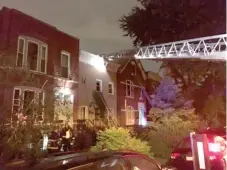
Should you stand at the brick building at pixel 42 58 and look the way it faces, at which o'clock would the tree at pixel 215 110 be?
The tree is roughly at 10 o'clock from the brick building.

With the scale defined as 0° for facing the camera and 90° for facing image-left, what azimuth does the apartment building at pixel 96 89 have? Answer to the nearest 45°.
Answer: approximately 315°

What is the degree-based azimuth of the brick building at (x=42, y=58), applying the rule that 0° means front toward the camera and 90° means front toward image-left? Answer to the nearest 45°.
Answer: approximately 315°

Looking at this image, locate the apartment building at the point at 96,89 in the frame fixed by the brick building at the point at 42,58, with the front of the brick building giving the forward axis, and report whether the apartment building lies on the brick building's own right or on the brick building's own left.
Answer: on the brick building's own left
